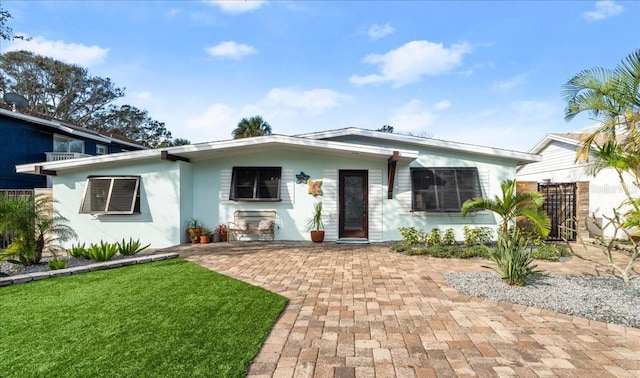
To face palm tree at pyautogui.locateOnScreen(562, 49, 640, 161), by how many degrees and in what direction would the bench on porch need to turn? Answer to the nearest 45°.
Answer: approximately 45° to its left

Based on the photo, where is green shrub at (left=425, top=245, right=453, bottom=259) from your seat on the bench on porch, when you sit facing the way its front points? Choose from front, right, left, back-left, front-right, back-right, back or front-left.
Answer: front-left

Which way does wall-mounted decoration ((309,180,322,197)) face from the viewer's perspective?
toward the camera

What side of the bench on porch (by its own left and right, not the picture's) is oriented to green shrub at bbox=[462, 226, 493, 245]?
left

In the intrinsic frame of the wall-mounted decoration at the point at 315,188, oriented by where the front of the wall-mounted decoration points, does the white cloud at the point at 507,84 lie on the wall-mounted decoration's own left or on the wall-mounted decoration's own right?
on the wall-mounted decoration's own left

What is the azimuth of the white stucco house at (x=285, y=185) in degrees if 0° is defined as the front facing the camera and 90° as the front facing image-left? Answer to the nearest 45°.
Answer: approximately 0°

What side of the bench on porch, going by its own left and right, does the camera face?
front

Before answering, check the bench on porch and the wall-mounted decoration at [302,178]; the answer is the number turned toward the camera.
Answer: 2

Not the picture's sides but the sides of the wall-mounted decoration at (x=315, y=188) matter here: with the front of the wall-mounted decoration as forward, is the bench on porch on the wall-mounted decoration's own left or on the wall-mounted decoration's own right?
on the wall-mounted decoration's own right
